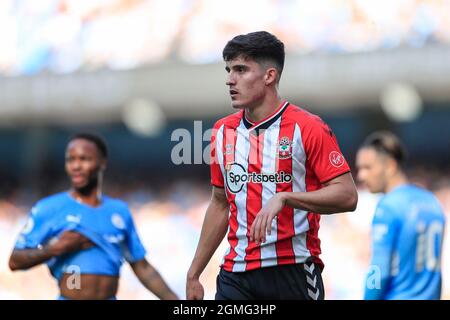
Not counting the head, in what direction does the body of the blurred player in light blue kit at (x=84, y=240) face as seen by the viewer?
toward the camera

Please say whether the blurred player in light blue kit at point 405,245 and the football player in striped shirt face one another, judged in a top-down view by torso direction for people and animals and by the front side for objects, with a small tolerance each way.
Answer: no

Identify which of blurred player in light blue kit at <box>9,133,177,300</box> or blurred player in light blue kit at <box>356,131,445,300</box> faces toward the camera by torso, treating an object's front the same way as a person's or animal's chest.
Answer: blurred player in light blue kit at <box>9,133,177,300</box>

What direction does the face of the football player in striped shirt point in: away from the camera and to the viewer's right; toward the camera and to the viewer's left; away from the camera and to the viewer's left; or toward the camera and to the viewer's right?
toward the camera and to the viewer's left

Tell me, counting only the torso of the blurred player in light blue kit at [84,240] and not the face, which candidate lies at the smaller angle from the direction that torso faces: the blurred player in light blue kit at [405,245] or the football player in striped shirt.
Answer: the football player in striped shirt

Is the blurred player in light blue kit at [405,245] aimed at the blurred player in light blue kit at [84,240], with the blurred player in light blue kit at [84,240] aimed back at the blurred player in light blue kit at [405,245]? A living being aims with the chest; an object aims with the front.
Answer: no

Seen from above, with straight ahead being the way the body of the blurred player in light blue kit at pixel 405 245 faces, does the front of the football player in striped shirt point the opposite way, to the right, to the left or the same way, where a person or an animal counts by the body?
to the left

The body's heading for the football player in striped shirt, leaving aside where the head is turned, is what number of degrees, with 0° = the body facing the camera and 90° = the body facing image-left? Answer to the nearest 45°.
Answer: approximately 45°

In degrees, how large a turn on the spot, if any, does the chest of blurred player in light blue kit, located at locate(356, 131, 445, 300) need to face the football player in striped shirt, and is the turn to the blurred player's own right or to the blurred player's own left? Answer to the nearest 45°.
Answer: approximately 135° to the blurred player's own left

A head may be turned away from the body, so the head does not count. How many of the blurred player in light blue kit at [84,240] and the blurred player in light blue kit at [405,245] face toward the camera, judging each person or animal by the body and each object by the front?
1

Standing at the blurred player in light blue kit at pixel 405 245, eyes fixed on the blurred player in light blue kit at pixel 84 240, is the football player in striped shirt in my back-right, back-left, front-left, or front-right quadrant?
front-left

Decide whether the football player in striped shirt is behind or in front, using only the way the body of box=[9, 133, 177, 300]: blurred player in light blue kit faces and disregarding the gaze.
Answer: in front

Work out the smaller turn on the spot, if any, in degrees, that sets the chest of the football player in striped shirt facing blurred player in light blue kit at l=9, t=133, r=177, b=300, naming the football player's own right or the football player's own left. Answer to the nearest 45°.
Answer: approximately 90° to the football player's own right
